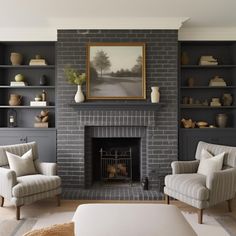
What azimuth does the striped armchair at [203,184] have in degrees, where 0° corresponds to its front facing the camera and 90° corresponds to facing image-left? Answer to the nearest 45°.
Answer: approximately 45°

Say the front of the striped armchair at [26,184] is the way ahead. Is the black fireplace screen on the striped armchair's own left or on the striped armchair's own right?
on the striped armchair's own left

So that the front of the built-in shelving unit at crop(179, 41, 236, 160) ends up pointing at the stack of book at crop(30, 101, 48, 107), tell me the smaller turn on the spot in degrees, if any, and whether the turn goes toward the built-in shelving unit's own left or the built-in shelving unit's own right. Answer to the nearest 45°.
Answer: approximately 90° to the built-in shelving unit's own right

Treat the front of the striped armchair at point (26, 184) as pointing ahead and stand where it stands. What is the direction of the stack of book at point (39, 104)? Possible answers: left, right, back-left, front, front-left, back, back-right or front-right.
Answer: back-left

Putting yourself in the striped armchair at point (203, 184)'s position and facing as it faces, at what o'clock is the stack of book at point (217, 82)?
The stack of book is roughly at 5 o'clock from the striped armchair.

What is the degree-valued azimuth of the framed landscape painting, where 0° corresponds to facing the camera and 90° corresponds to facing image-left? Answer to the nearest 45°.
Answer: approximately 0°

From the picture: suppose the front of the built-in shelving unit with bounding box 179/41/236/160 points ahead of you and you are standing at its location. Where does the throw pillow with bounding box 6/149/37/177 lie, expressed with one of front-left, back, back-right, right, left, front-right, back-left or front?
front-right

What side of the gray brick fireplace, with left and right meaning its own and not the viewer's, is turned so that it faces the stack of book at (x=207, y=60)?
left

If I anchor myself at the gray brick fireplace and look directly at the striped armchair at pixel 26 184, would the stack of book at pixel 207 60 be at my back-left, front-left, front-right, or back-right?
back-left

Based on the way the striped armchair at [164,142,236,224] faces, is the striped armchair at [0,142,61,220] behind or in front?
in front

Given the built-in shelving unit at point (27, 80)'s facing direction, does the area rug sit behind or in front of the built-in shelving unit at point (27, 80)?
in front
